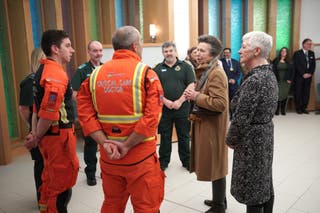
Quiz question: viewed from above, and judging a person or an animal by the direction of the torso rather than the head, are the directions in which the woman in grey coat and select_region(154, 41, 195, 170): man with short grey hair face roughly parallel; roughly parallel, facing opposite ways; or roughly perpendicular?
roughly perpendicular

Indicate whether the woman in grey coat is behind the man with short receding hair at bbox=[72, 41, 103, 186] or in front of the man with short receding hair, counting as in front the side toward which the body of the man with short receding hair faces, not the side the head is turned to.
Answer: in front

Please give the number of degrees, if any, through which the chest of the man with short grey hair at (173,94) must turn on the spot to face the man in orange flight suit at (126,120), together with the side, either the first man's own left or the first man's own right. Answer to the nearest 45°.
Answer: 0° — they already face them

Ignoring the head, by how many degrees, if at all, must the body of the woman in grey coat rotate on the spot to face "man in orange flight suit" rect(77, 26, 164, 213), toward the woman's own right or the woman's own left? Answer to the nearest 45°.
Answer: approximately 45° to the woman's own left

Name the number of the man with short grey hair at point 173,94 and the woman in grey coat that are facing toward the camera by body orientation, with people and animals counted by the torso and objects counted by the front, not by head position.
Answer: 1

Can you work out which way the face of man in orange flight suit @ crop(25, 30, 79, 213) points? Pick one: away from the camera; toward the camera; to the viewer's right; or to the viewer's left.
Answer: to the viewer's right

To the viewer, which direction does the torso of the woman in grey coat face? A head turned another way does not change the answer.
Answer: to the viewer's left

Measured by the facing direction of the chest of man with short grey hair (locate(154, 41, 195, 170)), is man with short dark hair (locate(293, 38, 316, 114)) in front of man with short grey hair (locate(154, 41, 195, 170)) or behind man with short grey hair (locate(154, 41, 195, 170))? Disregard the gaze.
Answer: behind

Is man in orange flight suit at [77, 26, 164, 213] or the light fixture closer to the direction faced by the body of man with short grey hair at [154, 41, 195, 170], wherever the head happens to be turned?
the man in orange flight suit

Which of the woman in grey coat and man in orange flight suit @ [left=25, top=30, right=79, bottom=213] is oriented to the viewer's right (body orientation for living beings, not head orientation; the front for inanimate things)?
the man in orange flight suit

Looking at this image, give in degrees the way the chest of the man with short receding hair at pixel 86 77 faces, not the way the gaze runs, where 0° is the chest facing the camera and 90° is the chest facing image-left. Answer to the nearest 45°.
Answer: approximately 315°

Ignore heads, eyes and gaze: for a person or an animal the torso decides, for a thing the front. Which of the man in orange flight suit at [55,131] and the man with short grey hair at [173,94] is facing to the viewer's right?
the man in orange flight suit

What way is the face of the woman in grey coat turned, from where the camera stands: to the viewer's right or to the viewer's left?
to the viewer's left

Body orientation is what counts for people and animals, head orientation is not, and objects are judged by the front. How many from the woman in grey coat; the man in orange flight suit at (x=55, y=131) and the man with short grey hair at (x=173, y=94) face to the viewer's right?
1

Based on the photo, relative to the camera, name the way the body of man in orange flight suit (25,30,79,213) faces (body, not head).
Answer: to the viewer's right
